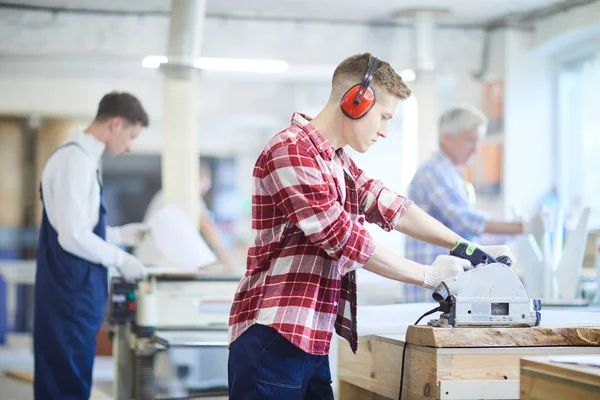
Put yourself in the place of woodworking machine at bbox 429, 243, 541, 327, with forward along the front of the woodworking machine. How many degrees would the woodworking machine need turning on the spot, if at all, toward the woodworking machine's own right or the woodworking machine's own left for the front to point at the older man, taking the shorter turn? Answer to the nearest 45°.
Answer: approximately 90° to the woodworking machine's own left

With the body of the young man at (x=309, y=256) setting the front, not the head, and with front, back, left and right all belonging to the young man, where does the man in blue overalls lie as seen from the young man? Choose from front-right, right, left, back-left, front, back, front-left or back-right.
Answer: back-left

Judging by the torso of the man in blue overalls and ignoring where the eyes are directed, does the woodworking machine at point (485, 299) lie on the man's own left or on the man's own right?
on the man's own right

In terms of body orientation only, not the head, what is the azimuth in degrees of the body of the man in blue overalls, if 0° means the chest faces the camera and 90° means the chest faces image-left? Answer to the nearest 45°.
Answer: approximately 270°

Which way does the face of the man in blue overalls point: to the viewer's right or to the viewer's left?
to the viewer's right

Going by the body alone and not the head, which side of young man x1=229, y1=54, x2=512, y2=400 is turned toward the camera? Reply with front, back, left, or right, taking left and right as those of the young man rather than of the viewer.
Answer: right

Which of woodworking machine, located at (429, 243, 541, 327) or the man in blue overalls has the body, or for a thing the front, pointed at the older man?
the man in blue overalls

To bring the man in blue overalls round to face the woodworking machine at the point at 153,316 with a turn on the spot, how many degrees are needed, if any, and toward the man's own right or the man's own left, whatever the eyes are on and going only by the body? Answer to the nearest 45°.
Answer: approximately 45° to the man's own left

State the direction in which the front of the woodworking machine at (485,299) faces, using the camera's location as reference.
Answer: facing to the right of the viewer

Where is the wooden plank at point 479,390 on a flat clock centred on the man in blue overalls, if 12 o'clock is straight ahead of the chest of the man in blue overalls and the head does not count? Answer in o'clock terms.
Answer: The wooden plank is roughly at 2 o'clock from the man in blue overalls.
